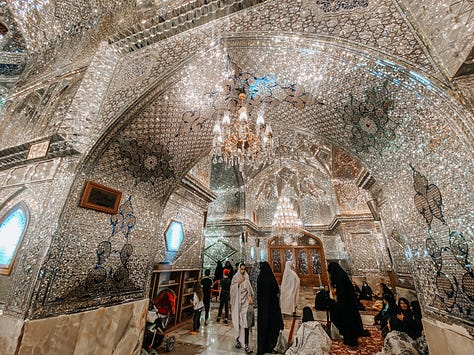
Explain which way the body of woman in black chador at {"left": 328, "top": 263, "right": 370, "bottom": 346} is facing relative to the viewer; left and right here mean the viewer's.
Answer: facing to the left of the viewer

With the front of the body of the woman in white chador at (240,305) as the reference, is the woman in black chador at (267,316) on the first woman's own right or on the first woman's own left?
on the first woman's own left

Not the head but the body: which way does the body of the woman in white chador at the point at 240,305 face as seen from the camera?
toward the camera

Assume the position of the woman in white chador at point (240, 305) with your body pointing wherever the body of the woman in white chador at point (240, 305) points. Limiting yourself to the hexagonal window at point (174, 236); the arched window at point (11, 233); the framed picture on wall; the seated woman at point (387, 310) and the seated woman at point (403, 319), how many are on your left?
2

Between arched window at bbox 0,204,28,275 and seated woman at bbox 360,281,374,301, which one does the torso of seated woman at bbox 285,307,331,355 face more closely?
the seated woman

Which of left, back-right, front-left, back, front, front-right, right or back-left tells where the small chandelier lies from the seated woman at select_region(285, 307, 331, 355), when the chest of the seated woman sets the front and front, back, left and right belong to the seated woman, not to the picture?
front

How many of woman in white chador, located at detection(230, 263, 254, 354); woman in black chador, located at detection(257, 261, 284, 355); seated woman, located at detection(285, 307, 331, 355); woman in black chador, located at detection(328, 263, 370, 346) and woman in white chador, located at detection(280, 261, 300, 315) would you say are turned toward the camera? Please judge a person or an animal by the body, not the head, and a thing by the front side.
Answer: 1

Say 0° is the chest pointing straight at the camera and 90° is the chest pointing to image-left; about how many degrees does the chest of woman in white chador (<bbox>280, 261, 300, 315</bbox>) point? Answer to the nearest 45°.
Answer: approximately 180°

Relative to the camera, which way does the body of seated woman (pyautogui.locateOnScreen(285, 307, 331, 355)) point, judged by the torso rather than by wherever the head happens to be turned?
away from the camera

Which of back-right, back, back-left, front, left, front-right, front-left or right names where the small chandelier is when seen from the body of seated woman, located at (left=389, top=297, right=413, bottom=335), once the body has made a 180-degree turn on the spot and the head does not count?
left

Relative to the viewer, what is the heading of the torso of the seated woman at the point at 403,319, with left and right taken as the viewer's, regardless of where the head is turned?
facing the viewer and to the left of the viewer

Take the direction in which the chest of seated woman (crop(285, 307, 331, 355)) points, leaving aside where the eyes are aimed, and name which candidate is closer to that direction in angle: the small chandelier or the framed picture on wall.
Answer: the small chandelier

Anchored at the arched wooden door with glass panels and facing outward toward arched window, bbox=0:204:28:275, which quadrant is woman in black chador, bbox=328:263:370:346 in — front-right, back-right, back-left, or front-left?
front-left

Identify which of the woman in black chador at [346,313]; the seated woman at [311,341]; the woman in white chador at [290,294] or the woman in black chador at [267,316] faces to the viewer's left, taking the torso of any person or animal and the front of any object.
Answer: the woman in black chador at [346,313]

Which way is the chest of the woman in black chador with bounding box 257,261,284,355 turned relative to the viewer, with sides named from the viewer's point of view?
facing away from the viewer
